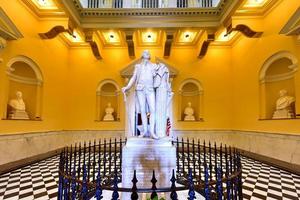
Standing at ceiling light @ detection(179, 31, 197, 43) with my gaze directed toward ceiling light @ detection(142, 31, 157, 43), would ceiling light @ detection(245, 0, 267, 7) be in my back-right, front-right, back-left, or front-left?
back-left

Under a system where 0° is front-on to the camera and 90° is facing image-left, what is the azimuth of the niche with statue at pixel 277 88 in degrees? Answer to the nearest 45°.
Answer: approximately 45°

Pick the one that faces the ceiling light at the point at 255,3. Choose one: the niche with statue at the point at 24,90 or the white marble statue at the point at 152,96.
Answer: the niche with statue

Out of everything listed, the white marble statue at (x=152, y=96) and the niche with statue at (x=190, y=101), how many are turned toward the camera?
2

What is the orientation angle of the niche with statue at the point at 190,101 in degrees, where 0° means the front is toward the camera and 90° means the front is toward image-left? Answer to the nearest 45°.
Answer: approximately 0°

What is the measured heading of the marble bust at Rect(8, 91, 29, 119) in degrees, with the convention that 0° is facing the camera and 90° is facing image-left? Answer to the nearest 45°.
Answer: approximately 315°

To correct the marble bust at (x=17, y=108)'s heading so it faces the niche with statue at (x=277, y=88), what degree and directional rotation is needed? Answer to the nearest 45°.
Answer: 0° — it already faces it

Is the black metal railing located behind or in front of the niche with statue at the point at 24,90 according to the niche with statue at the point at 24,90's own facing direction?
in front

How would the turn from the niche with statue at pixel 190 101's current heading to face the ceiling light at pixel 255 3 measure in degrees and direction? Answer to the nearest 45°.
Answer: approximately 45° to its left

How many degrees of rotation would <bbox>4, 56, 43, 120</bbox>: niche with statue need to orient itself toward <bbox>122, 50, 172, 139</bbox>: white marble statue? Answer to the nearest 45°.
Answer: approximately 45° to its right

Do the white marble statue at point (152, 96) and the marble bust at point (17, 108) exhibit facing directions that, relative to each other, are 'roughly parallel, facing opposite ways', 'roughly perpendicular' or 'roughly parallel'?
roughly perpendicular

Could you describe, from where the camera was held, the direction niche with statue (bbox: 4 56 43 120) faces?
facing the viewer and to the right of the viewer

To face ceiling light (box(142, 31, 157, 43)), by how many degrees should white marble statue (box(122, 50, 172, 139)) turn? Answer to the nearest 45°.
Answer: approximately 180°
